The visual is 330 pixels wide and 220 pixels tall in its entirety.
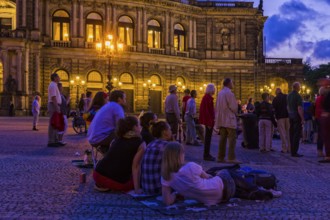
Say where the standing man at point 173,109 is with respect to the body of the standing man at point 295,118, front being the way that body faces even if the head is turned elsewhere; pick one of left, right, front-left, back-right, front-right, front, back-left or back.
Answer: back-left

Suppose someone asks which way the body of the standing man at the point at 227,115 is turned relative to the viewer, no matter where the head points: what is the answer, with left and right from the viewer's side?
facing away from the viewer and to the right of the viewer

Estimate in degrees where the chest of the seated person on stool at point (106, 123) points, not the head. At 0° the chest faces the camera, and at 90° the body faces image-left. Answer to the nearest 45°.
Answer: approximately 225°

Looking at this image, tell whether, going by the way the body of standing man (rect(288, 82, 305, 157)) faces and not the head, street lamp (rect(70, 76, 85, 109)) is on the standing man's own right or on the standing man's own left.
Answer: on the standing man's own left

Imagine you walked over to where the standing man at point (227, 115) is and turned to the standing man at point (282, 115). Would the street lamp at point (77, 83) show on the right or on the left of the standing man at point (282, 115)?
left

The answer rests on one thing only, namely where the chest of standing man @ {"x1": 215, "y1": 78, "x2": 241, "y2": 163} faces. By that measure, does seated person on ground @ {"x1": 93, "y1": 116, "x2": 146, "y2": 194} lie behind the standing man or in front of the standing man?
behind

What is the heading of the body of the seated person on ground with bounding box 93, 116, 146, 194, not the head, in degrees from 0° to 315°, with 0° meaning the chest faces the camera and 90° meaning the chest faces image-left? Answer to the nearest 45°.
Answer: approximately 225°
